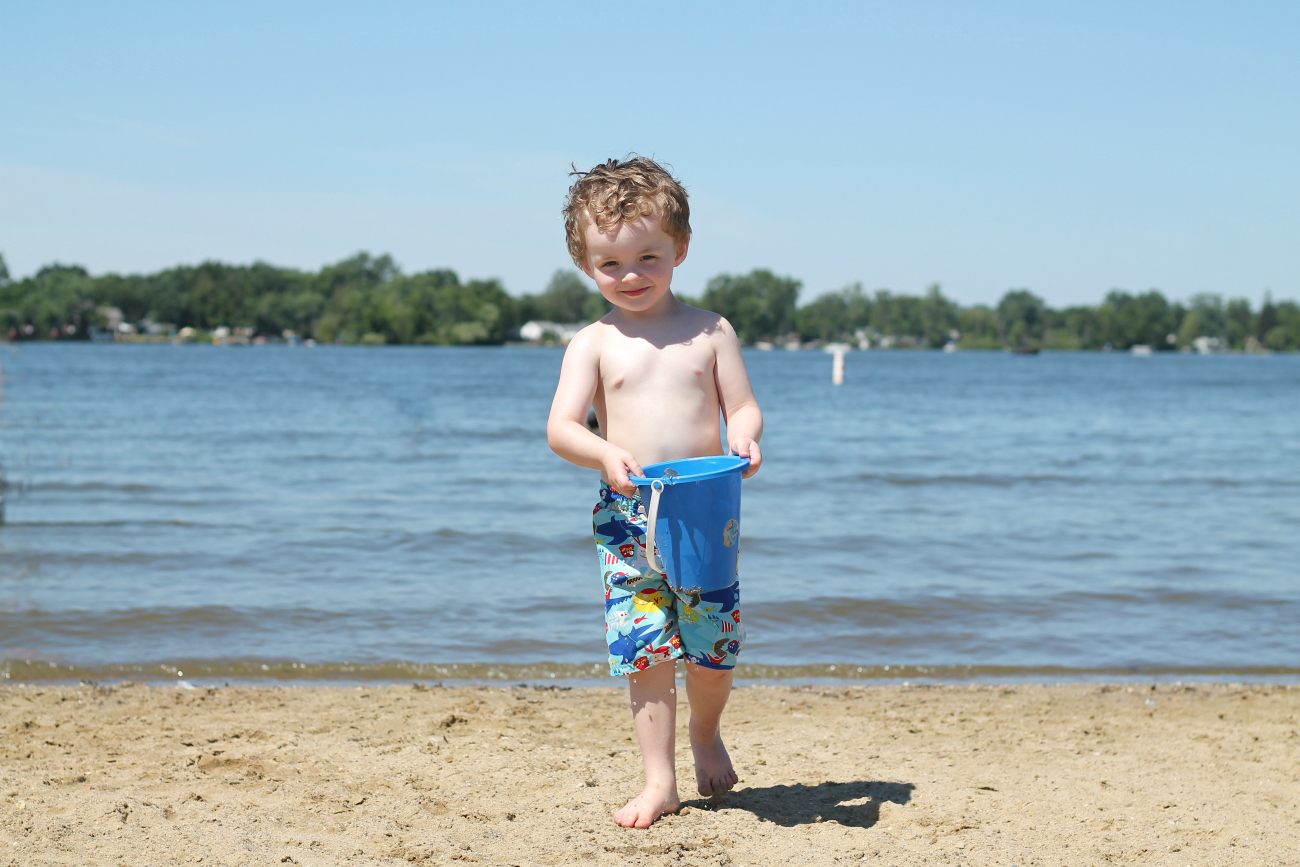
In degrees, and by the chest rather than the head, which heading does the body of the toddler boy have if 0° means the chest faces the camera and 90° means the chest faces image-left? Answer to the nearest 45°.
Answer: approximately 0°
